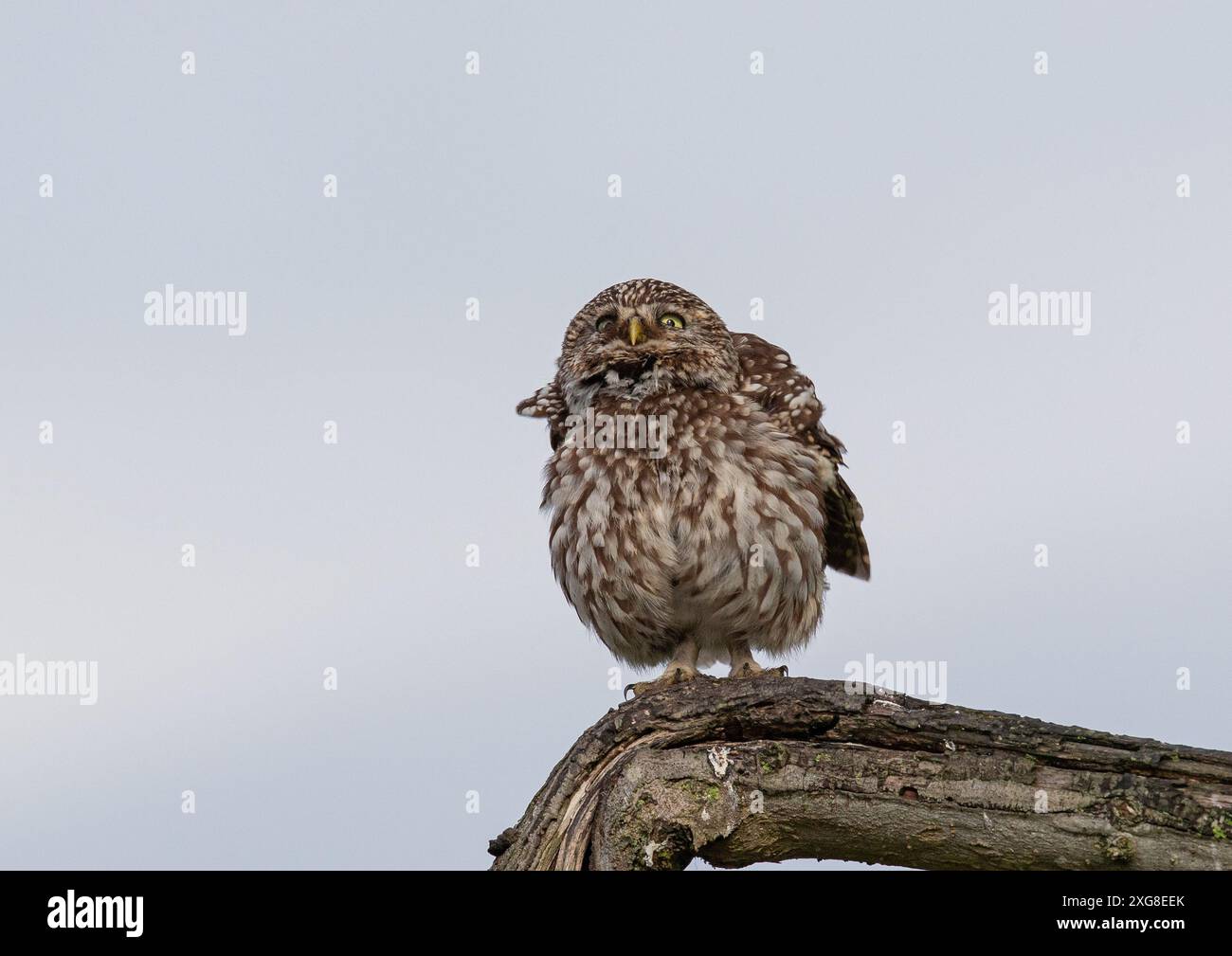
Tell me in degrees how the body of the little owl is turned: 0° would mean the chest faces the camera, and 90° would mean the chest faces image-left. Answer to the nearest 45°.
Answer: approximately 0°
